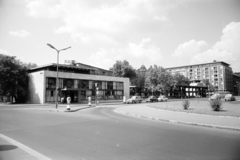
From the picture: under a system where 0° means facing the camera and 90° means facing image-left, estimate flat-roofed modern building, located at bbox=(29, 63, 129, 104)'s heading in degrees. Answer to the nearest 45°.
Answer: approximately 315°
